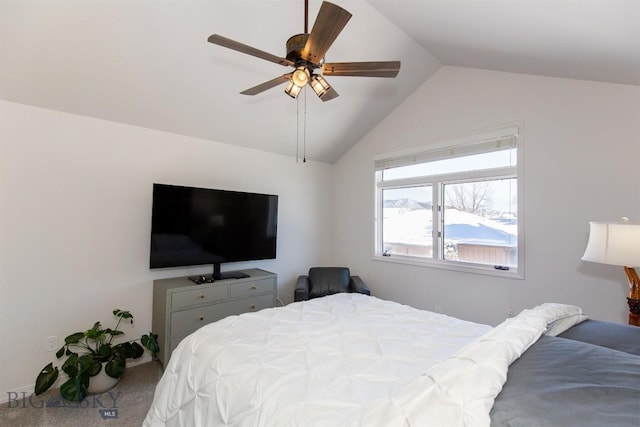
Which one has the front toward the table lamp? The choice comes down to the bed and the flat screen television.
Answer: the flat screen television

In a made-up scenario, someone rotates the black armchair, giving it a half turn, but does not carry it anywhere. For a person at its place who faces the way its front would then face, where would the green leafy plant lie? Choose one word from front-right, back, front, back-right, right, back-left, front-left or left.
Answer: back-left

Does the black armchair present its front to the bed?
yes

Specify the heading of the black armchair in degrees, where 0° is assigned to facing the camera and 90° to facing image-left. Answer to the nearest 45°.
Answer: approximately 0°

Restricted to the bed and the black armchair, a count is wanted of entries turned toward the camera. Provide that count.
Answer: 1

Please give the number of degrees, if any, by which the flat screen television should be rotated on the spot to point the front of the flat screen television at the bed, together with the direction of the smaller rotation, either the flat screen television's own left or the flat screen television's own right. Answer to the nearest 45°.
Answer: approximately 45° to the flat screen television's own right

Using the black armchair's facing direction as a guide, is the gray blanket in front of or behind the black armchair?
in front

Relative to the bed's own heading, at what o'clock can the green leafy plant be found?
The green leafy plant is roughly at 11 o'clock from the bed.

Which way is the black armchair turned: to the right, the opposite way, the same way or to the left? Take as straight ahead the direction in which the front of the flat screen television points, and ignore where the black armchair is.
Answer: to the right

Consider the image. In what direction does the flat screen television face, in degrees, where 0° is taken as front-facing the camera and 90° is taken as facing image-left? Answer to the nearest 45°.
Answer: approximately 315°

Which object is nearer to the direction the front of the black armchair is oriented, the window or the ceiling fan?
the ceiling fan

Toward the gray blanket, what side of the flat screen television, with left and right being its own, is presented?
front

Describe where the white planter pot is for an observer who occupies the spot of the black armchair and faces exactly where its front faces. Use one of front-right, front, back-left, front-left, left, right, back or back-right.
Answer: front-right
